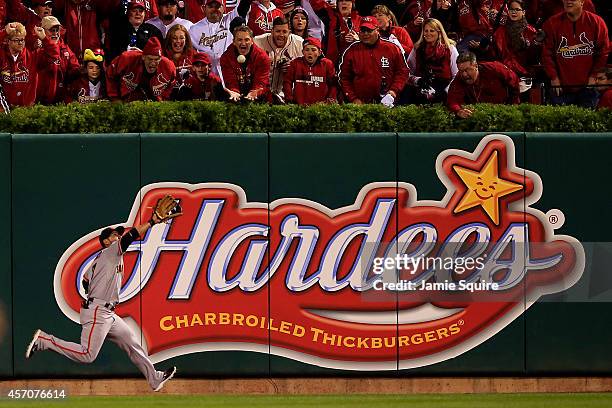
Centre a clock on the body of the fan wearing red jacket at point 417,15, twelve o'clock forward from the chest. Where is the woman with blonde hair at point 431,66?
The woman with blonde hair is roughly at 12 o'clock from the fan wearing red jacket.

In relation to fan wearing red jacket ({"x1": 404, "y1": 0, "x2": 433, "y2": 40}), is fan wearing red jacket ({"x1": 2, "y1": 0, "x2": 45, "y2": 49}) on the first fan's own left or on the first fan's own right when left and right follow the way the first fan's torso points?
on the first fan's own right

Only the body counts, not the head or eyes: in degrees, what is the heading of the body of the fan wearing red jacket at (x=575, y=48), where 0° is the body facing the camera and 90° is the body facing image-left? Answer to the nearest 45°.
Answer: approximately 0°

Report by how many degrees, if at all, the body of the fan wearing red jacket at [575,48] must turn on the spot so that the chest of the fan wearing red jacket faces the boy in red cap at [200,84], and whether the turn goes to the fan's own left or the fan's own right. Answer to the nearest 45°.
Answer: approximately 90° to the fan's own right

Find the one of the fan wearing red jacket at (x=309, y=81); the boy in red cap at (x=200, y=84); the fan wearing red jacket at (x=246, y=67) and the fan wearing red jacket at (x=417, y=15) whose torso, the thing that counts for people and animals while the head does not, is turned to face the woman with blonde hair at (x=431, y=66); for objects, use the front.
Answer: the fan wearing red jacket at (x=417, y=15)

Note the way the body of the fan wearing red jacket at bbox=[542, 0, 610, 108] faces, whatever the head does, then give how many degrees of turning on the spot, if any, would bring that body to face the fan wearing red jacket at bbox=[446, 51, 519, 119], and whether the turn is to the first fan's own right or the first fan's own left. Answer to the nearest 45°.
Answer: approximately 45° to the first fan's own right

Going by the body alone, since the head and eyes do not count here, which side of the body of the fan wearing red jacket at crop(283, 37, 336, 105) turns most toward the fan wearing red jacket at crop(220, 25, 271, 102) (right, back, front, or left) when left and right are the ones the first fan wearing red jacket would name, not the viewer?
right

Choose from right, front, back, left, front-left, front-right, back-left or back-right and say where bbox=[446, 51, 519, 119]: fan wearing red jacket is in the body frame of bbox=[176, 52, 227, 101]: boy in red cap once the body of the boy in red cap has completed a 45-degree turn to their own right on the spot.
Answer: back-left
